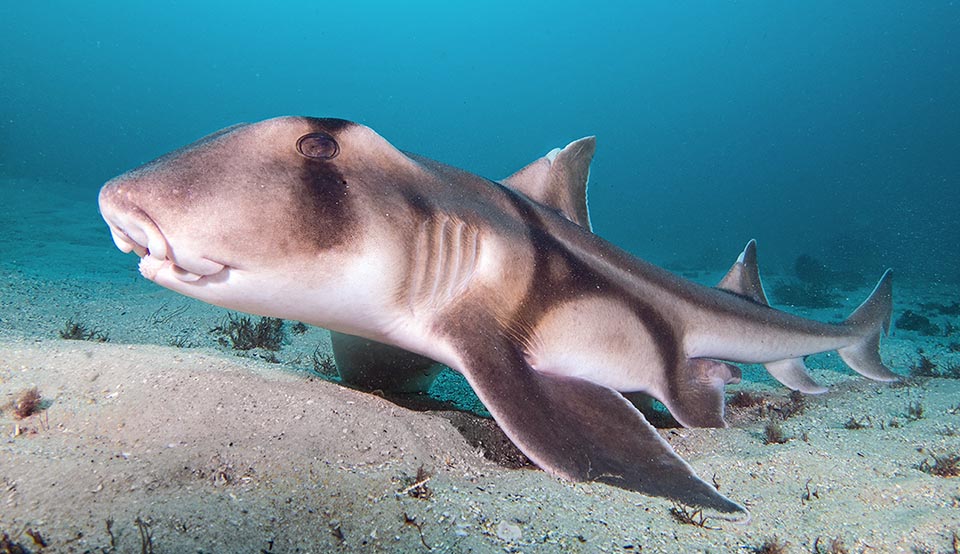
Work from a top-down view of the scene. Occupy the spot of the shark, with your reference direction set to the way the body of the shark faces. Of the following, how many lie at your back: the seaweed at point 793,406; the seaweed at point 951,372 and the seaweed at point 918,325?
3

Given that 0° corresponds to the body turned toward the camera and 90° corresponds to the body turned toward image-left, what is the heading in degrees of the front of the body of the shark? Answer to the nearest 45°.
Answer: approximately 45°

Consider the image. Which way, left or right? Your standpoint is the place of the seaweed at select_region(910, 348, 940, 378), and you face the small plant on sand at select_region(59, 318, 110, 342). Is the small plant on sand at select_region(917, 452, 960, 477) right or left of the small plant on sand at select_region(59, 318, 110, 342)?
left

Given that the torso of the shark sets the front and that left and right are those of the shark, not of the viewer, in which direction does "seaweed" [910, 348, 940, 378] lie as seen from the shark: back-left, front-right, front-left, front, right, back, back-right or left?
back

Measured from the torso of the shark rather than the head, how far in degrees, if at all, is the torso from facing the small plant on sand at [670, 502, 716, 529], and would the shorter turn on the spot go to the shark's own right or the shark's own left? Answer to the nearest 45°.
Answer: approximately 135° to the shark's own left

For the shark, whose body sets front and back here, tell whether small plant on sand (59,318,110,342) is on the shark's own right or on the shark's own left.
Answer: on the shark's own right

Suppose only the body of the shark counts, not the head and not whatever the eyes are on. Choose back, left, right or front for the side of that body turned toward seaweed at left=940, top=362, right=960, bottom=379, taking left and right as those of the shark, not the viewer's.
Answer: back

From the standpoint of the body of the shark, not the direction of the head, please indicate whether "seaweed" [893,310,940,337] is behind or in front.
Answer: behind

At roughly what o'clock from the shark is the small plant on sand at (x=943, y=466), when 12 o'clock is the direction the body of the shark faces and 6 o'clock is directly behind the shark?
The small plant on sand is roughly at 7 o'clock from the shark.
